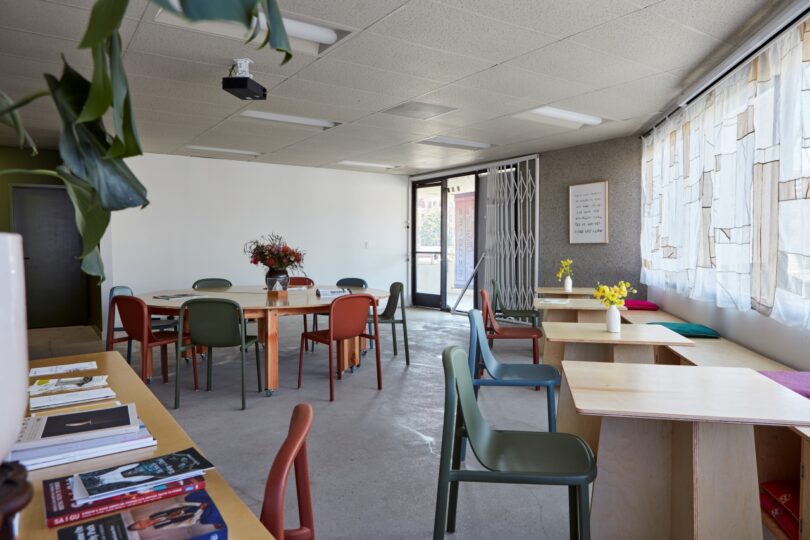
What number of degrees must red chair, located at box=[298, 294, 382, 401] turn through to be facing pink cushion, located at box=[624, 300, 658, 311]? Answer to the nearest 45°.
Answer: approximately 135° to its right

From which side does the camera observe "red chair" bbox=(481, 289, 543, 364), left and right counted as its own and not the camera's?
right

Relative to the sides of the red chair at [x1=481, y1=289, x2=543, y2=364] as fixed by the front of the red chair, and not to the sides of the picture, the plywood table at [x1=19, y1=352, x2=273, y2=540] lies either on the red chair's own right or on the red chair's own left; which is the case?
on the red chair's own right

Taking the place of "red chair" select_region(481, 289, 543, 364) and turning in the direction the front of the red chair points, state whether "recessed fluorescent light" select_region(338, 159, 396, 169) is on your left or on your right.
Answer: on your left

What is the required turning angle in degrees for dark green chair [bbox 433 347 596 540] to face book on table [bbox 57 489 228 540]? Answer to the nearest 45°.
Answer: approximately 135° to its right

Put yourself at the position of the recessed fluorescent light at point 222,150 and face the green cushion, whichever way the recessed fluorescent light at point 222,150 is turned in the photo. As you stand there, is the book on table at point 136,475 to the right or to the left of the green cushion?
right

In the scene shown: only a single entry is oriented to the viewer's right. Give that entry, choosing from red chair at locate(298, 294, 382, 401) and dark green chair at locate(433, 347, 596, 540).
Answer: the dark green chair

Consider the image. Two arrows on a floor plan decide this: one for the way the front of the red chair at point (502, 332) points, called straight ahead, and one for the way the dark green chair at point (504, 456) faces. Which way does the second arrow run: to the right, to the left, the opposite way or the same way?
the same way

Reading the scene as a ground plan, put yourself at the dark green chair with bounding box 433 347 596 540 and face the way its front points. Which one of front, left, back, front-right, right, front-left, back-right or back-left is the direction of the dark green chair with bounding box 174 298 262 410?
back-left

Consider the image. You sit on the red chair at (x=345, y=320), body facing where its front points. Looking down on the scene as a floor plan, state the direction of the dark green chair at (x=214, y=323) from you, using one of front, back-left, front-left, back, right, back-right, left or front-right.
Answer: front-left

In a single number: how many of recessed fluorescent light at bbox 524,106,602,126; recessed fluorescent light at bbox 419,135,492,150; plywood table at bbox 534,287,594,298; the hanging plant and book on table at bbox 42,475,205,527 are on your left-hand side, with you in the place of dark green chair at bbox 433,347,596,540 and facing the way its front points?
3

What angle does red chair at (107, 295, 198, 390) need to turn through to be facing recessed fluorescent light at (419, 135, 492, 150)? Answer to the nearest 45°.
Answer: approximately 45° to its right

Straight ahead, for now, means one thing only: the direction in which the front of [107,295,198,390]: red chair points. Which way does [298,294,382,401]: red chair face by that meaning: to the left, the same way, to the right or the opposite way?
to the left

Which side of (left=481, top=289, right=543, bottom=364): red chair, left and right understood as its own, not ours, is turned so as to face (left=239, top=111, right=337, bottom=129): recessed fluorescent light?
back

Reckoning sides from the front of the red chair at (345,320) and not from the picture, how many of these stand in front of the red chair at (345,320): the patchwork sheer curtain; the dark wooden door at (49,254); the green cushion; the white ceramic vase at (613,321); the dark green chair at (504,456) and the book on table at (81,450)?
1

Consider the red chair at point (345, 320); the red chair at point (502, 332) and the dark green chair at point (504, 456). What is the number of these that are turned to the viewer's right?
2

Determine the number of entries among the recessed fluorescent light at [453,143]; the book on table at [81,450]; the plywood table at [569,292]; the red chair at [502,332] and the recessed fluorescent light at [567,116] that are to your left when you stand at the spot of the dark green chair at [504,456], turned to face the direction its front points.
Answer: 4

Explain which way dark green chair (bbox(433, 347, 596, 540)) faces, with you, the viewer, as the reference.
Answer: facing to the right of the viewer
